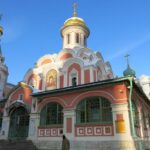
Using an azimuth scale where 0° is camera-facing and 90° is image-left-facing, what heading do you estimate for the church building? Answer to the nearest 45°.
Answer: approximately 45°
